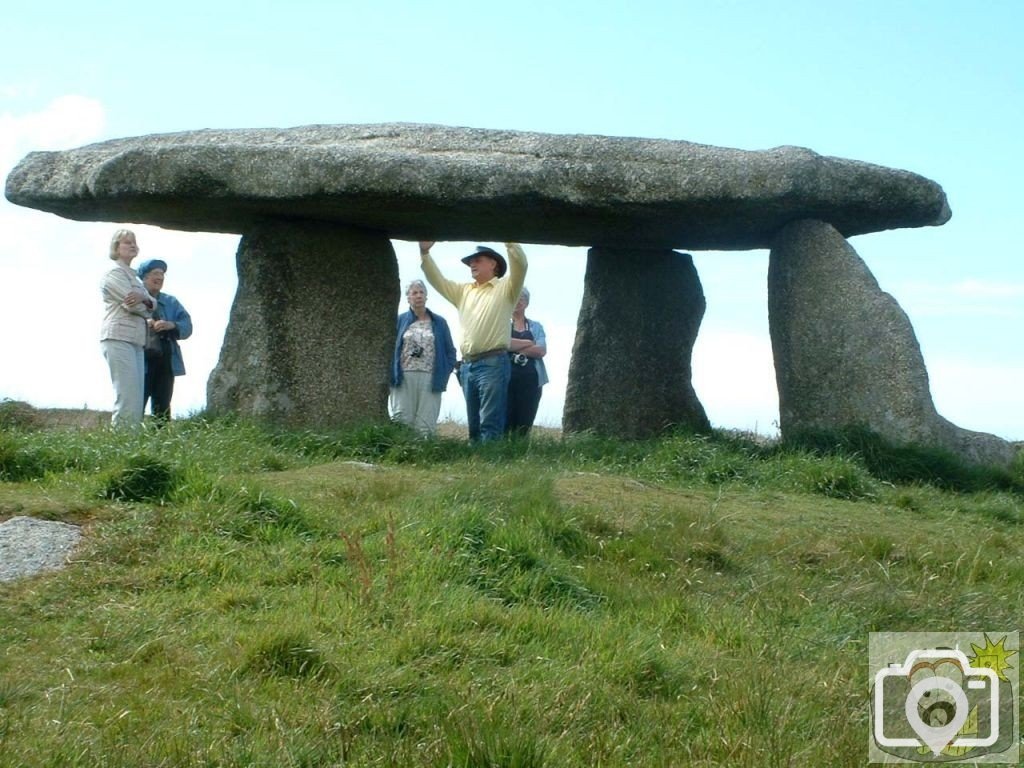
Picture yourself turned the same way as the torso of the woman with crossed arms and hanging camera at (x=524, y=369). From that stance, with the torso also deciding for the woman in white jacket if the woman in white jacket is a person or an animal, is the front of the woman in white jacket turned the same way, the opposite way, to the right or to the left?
to the left

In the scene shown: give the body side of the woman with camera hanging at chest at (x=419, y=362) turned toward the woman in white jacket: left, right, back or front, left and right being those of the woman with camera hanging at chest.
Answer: right

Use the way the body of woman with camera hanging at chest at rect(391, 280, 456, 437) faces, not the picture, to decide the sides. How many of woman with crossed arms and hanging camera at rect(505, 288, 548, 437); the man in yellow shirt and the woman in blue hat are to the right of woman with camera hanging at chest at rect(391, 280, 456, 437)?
1

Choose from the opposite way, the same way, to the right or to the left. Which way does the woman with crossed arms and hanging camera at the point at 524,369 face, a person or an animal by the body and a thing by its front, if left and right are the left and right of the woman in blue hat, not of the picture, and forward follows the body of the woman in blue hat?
the same way

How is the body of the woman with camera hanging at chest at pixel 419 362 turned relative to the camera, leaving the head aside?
toward the camera

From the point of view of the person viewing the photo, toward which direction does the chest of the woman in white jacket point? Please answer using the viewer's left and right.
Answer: facing the viewer and to the right of the viewer

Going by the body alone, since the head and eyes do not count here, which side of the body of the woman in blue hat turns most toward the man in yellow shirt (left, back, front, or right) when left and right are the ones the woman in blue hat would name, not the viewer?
left

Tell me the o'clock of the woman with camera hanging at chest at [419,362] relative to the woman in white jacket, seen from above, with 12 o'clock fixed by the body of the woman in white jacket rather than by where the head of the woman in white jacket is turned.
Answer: The woman with camera hanging at chest is roughly at 10 o'clock from the woman in white jacket.

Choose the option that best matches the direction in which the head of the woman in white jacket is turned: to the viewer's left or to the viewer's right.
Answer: to the viewer's right

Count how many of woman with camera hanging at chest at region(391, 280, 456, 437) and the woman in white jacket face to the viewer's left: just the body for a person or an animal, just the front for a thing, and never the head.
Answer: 0

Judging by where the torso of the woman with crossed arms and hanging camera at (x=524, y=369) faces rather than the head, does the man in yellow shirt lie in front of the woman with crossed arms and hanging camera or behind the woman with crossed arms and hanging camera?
in front

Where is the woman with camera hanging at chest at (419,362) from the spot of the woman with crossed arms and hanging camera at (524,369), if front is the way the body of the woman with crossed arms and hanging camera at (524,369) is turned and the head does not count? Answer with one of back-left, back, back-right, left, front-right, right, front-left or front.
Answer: front-right

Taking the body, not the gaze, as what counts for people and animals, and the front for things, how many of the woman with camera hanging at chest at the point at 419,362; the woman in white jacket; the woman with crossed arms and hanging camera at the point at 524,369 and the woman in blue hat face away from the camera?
0

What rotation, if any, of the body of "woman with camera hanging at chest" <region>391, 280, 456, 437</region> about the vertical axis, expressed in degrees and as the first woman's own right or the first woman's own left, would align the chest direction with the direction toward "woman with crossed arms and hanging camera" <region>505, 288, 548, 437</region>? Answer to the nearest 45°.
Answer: approximately 90° to the first woman's own left

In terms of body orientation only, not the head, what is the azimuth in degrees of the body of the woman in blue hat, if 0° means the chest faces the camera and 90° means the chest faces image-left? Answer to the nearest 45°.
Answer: approximately 45°

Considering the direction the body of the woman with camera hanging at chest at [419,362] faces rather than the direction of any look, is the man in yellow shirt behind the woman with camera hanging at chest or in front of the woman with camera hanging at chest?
in front

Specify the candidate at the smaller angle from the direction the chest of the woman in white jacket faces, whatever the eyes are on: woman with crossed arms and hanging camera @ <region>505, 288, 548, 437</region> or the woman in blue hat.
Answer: the woman with crossed arms and hanging camera
